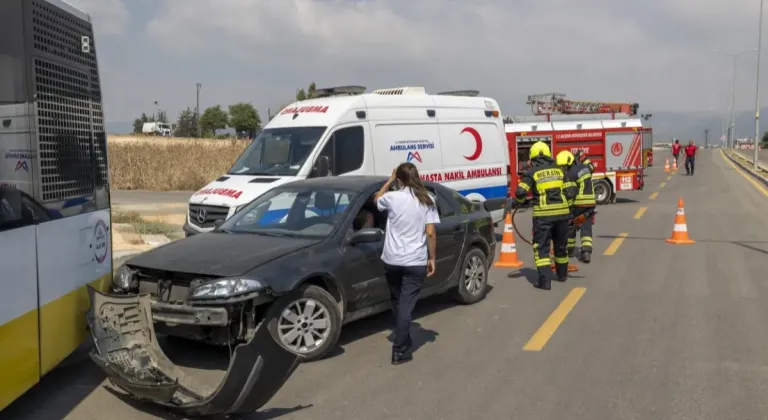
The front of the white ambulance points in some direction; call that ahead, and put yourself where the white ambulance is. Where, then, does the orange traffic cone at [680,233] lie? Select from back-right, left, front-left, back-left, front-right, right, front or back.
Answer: back-left

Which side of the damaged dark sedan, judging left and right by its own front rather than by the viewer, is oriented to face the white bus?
front

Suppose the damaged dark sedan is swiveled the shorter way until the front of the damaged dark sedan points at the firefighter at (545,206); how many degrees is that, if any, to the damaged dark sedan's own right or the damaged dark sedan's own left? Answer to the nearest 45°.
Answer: approximately 180°

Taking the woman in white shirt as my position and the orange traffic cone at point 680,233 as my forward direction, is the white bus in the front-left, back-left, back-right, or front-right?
back-left

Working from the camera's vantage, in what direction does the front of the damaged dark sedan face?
facing the viewer and to the left of the viewer

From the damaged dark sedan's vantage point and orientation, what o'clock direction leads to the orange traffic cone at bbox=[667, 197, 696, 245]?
The orange traffic cone is roughly at 6 o'clock from the damaged dark sedan.

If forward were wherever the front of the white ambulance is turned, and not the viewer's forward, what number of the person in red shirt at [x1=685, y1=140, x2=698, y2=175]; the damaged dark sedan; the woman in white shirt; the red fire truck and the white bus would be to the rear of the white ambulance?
2

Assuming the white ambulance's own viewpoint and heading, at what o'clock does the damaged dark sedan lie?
The damaged dark sedan is roughly at 11 o'clock from the white ambulance.

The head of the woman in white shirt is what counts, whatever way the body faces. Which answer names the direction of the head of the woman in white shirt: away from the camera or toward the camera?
away from the camera
